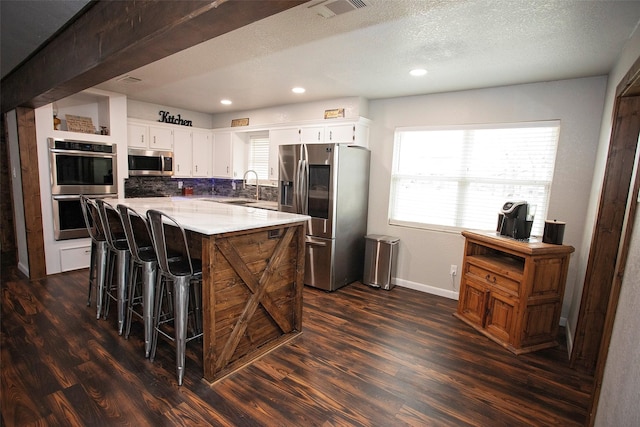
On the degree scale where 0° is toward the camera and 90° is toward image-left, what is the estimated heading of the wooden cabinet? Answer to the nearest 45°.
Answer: approximately 45°

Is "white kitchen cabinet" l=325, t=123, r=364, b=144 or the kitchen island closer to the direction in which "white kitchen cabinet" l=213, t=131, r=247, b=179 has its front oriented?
the kitchen island

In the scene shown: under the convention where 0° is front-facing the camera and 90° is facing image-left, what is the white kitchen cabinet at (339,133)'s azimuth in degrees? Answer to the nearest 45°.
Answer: approximately 45°

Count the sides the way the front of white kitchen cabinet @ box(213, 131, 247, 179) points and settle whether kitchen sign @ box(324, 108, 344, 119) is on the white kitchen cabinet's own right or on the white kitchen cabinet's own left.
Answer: on the white kitchen cabinet's own left

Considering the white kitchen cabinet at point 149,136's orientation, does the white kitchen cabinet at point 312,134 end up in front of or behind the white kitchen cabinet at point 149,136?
in front

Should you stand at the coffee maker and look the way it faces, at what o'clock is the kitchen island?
The kitchen island is roughly at 12 o'clock from the coffee maker.

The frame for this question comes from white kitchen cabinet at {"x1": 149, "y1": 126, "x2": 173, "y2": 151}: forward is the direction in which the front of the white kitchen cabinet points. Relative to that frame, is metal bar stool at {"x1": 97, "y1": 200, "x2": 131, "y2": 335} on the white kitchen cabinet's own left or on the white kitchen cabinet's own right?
on the white kitchen cabinet's own right
